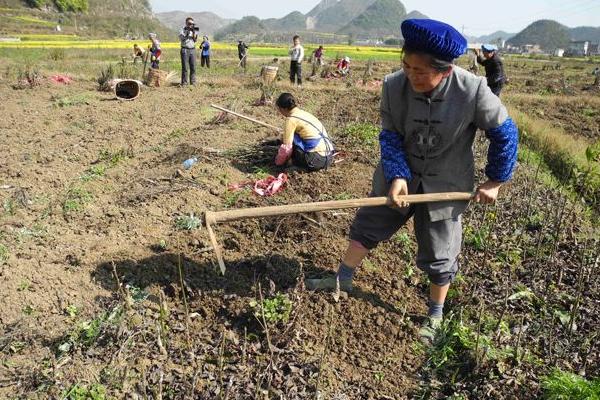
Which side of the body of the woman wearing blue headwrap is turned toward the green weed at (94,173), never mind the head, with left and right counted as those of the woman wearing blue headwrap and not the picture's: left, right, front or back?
right

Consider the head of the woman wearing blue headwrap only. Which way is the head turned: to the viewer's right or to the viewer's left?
to the viewer's left

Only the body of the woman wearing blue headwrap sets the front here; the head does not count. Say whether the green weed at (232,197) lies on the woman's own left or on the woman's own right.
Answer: on the woman's own right

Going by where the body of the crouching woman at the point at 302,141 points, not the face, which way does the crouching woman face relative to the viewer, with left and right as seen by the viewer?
facing away from the viewer and to the left of the viewer

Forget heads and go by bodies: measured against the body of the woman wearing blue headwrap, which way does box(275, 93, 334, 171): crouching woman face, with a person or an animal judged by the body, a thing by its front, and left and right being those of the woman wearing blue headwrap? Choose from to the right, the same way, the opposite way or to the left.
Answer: to the right

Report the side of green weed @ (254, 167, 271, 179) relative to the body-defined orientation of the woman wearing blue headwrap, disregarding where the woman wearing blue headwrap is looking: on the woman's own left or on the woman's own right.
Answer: on the woman's own right

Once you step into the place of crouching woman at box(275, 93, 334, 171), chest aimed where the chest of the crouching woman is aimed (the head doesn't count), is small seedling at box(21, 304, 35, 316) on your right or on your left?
on your left

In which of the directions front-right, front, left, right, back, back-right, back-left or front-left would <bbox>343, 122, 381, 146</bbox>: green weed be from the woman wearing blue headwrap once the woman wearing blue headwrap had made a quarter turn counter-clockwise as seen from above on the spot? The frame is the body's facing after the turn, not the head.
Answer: back-left

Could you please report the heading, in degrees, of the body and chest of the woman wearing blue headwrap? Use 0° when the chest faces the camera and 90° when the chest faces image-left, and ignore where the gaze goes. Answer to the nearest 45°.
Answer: approximately 45°

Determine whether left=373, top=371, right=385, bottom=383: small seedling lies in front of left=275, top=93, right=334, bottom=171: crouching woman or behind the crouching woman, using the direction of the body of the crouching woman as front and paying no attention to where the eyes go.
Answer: behind

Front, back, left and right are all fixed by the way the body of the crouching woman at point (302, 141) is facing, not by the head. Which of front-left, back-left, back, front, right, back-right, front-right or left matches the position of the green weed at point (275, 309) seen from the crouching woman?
back-left
